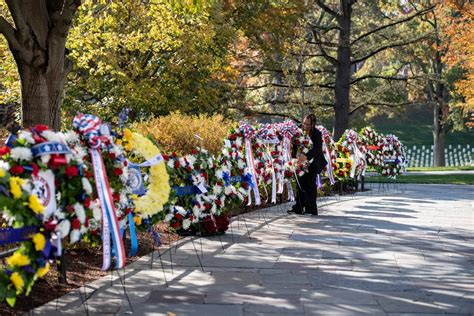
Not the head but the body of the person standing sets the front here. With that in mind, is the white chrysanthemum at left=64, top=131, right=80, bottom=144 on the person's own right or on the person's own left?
on the person's own left

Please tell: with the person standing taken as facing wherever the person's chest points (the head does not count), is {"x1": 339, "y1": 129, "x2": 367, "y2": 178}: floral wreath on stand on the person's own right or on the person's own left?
on the person's own right

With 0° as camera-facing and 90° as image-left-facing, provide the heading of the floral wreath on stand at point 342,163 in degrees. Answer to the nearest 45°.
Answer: approximately 315°

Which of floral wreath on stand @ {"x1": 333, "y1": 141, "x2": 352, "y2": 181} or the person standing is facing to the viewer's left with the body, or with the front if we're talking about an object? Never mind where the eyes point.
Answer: the person standing

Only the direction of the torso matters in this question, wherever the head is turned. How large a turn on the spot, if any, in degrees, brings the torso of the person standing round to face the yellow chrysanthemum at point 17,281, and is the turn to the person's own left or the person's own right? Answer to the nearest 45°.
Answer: approximately 90° to the person's own left

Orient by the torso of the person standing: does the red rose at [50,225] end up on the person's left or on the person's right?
on the person's left

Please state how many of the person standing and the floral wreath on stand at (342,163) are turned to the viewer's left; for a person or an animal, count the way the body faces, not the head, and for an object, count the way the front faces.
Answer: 1

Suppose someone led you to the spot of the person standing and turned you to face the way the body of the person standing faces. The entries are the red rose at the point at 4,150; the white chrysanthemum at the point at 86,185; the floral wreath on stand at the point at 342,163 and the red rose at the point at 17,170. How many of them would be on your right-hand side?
1

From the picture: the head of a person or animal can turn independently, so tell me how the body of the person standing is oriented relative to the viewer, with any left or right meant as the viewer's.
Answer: facing to the left of the viewer

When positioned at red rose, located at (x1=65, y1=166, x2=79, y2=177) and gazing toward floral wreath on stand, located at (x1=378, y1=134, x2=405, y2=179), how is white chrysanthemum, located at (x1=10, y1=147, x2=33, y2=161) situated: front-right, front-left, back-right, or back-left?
back-left

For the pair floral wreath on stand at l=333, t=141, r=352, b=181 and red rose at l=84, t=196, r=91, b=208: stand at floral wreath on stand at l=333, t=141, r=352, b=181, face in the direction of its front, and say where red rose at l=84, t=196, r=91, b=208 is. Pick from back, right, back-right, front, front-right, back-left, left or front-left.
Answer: front-right
